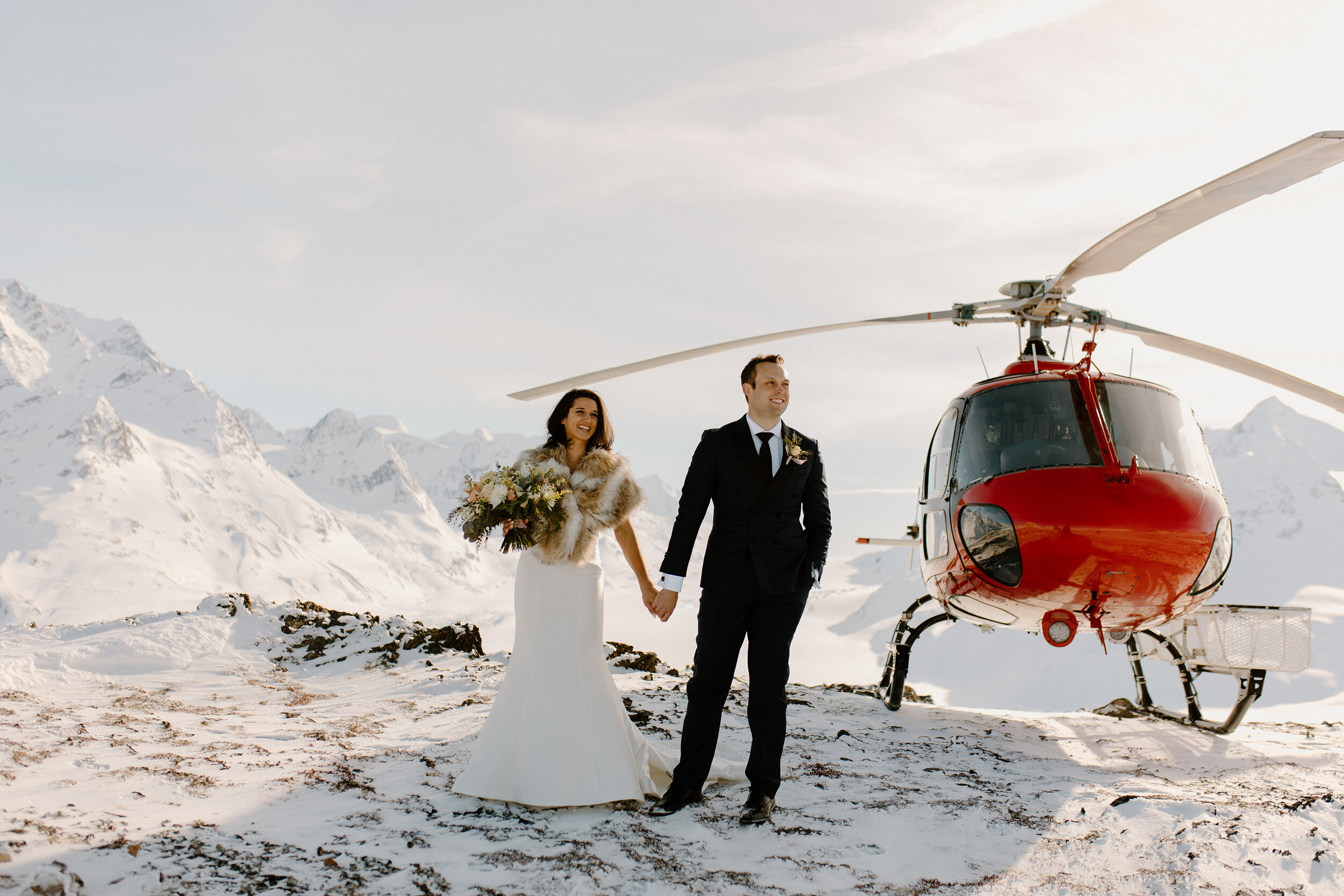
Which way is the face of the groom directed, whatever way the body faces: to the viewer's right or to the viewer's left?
to the viewer's right

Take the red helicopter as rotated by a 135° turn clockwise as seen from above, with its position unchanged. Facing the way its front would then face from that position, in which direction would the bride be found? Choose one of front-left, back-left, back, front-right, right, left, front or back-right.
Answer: left

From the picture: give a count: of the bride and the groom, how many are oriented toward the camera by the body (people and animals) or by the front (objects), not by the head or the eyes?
2

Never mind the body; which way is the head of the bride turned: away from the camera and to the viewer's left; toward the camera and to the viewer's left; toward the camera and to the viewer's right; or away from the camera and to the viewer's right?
toward the camera and to the viewer's right

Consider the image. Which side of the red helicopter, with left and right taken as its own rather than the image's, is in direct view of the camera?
front

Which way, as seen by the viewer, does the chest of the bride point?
toward the camera

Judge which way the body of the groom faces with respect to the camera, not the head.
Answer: toward the camera

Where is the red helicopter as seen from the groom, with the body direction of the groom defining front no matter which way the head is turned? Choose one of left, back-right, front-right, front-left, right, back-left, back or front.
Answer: back-left

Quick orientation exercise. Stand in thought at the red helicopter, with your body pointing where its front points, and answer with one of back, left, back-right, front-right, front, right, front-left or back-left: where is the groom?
front-right
